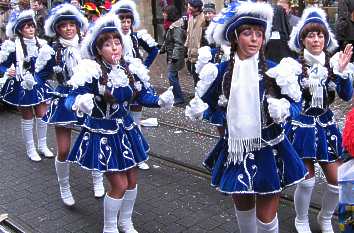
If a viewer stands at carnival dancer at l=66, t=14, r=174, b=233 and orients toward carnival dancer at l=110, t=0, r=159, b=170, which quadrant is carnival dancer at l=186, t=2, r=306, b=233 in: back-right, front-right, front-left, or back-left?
back-right

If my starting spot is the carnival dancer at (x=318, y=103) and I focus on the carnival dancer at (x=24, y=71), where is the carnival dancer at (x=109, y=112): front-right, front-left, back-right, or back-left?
front-left

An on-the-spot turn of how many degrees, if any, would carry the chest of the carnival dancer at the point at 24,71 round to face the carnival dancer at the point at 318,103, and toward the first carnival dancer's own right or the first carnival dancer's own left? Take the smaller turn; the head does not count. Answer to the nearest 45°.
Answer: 0° — they already face them

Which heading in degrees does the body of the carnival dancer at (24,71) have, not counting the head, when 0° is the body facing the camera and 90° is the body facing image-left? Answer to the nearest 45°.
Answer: approximately 315°

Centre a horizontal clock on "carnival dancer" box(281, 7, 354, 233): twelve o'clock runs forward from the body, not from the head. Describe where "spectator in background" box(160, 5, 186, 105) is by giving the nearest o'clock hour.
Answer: The spectator in background is roughly at 5 o'clock from the carnival dancer.

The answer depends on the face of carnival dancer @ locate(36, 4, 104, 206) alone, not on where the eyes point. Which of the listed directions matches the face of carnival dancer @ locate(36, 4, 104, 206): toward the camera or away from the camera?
toward the camera

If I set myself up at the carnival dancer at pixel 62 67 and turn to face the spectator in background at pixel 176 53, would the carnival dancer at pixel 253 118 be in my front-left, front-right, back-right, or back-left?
back-right

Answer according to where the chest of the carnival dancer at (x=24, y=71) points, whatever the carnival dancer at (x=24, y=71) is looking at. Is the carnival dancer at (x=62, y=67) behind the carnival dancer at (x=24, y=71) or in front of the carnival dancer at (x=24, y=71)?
in front

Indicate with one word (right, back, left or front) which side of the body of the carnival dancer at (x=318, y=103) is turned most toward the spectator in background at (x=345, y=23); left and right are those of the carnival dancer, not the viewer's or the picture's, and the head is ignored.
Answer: back

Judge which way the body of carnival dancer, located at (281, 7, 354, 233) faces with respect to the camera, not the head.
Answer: toward the camera
